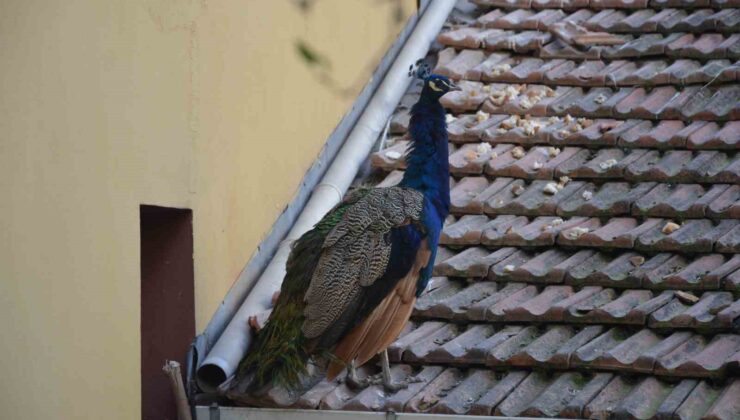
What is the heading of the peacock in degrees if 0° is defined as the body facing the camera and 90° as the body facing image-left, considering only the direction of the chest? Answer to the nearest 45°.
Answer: approximately 270°
